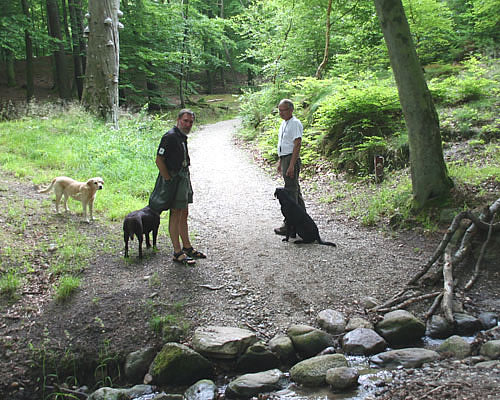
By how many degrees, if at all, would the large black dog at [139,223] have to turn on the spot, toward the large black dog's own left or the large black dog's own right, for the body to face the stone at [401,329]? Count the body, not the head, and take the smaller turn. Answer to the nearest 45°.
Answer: approximately 90° to the large black dog's own right

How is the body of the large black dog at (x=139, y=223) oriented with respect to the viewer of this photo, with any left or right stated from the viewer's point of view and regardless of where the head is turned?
facing away from the viewer and to the right of the viewer

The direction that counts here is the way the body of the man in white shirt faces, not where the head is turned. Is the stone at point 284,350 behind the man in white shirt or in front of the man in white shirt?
in front

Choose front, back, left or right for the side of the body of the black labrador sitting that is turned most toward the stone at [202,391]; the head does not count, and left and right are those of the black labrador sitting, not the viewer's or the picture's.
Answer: left

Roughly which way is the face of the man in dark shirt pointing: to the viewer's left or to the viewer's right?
to the viewer's right

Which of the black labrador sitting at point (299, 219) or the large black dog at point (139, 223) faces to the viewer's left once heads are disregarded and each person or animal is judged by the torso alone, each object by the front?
the black labrador sitting

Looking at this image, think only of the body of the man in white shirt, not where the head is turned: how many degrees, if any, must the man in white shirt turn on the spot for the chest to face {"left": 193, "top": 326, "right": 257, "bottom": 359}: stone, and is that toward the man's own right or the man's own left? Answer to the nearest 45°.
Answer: approximately 45° to the man's own left

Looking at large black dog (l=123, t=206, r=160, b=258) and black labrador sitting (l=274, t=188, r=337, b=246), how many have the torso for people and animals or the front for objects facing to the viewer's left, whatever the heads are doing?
1

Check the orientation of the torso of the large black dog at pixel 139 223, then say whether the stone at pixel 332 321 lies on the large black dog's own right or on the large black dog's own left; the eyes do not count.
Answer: on the large black dog's own right

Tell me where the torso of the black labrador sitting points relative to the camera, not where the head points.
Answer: to the viewer's left
